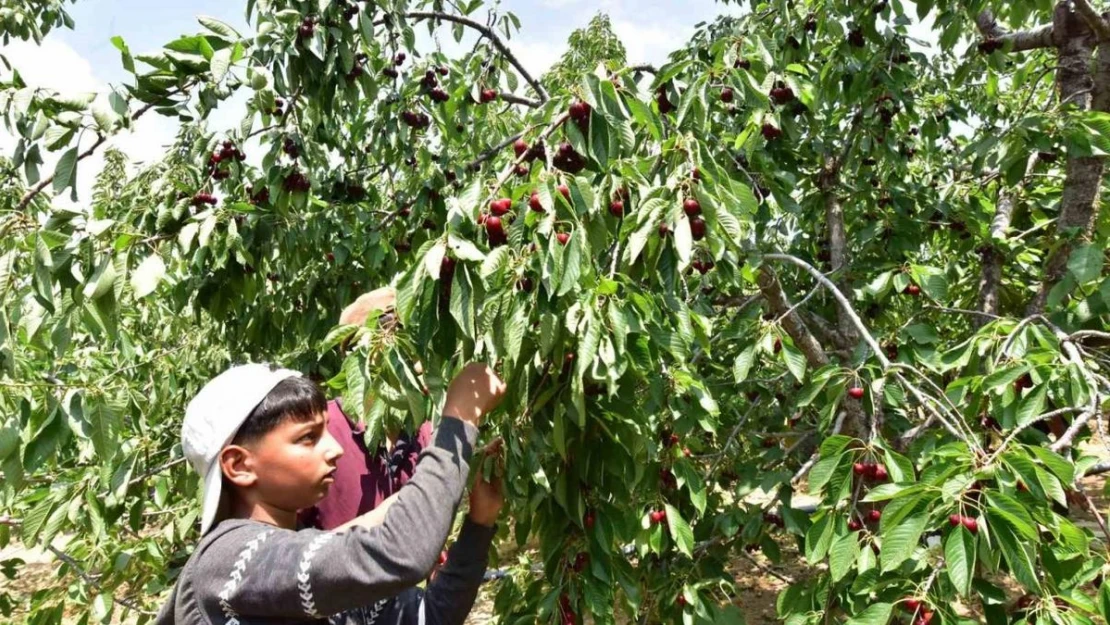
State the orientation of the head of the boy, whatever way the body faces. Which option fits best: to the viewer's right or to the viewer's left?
to the viewer's right

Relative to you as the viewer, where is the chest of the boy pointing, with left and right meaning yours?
facing to the right of the viewer

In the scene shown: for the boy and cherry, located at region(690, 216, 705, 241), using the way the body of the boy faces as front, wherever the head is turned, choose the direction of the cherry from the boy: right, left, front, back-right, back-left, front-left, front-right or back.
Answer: front

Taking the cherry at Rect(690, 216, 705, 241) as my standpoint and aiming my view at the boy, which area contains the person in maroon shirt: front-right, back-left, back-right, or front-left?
front-right
